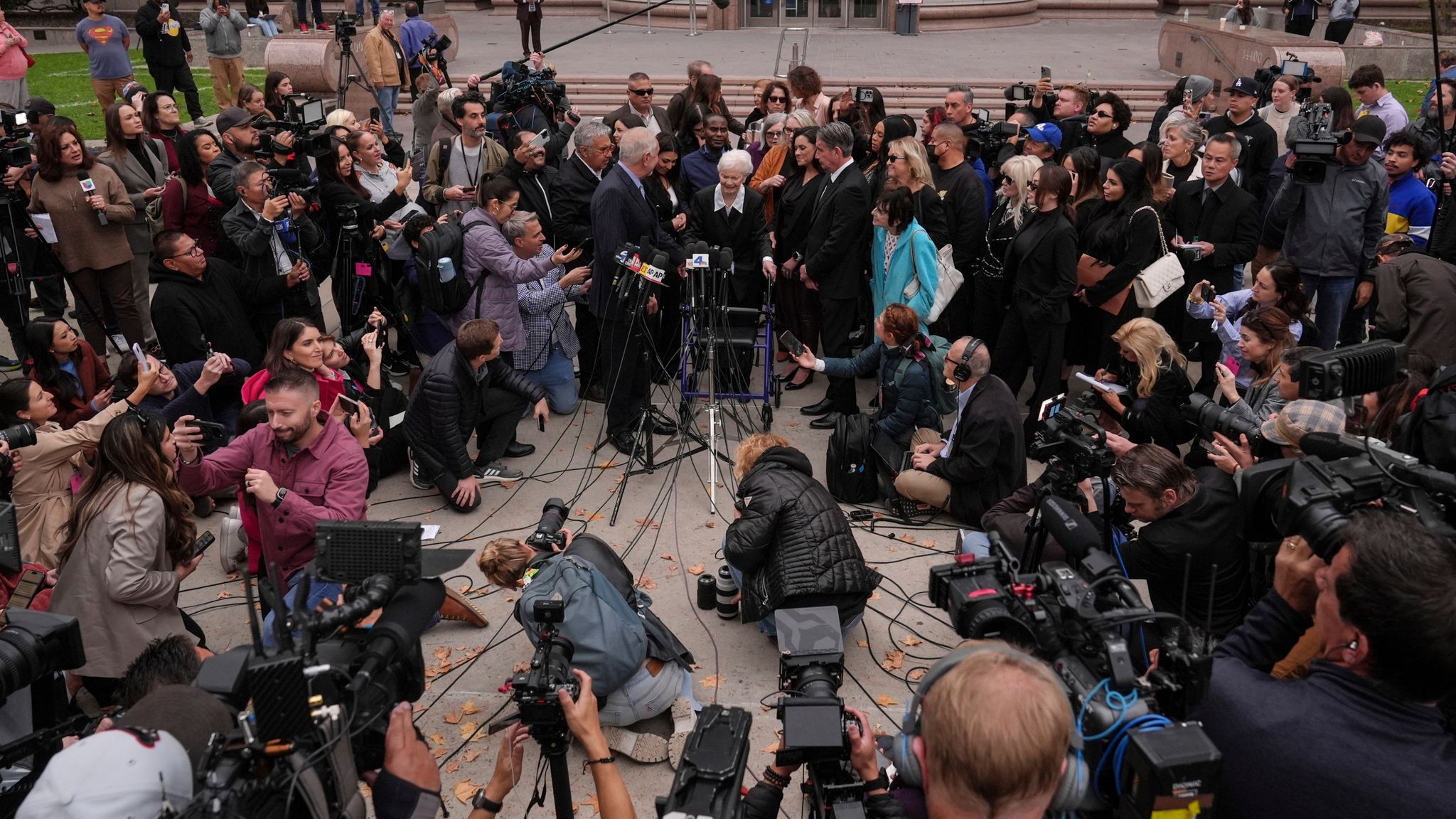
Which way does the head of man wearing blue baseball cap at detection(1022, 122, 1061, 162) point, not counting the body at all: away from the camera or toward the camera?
toward the camera

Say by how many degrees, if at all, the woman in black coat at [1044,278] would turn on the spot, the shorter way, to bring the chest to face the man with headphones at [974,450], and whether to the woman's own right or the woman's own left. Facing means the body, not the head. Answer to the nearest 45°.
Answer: approximately 45° to the woman's own left

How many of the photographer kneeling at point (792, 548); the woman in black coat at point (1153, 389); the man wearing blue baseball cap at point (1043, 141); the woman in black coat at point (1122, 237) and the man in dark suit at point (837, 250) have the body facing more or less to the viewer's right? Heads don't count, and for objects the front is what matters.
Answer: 0

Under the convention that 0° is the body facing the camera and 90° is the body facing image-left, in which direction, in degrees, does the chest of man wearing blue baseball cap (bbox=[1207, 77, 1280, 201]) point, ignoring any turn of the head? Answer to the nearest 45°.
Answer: approximately 45°

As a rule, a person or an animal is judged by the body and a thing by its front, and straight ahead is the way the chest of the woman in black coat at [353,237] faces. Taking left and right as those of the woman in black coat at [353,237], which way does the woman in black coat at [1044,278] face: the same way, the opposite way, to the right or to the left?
the opposite way

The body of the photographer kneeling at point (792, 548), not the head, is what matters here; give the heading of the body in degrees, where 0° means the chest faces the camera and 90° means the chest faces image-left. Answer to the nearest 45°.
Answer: approximately 135°

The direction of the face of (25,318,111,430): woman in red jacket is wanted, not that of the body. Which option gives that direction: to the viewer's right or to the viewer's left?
to the viewer's right

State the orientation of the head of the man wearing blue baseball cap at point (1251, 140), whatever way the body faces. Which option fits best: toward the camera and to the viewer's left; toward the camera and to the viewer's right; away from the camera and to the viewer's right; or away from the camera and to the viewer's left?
toward the camera and to the viewer's left

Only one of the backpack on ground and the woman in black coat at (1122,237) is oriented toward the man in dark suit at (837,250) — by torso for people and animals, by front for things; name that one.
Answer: the woman in black coat

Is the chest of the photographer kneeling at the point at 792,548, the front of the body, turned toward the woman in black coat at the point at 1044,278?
no

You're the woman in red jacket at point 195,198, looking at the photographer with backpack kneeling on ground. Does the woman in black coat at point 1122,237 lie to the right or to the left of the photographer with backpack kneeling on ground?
left

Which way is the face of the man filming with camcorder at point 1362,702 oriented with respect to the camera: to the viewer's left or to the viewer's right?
to the viewer's left

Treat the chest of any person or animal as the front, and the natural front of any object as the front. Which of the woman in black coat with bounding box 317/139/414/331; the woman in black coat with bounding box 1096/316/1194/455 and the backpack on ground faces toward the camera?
the backpack on ground

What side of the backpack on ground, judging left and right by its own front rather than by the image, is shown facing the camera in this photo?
front

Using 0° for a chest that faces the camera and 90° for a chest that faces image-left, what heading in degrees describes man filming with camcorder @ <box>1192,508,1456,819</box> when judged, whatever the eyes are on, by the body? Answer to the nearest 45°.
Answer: approximately 135°

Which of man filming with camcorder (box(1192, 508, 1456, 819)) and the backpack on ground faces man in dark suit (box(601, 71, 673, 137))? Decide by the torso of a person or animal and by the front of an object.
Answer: the man filming with camcorder
